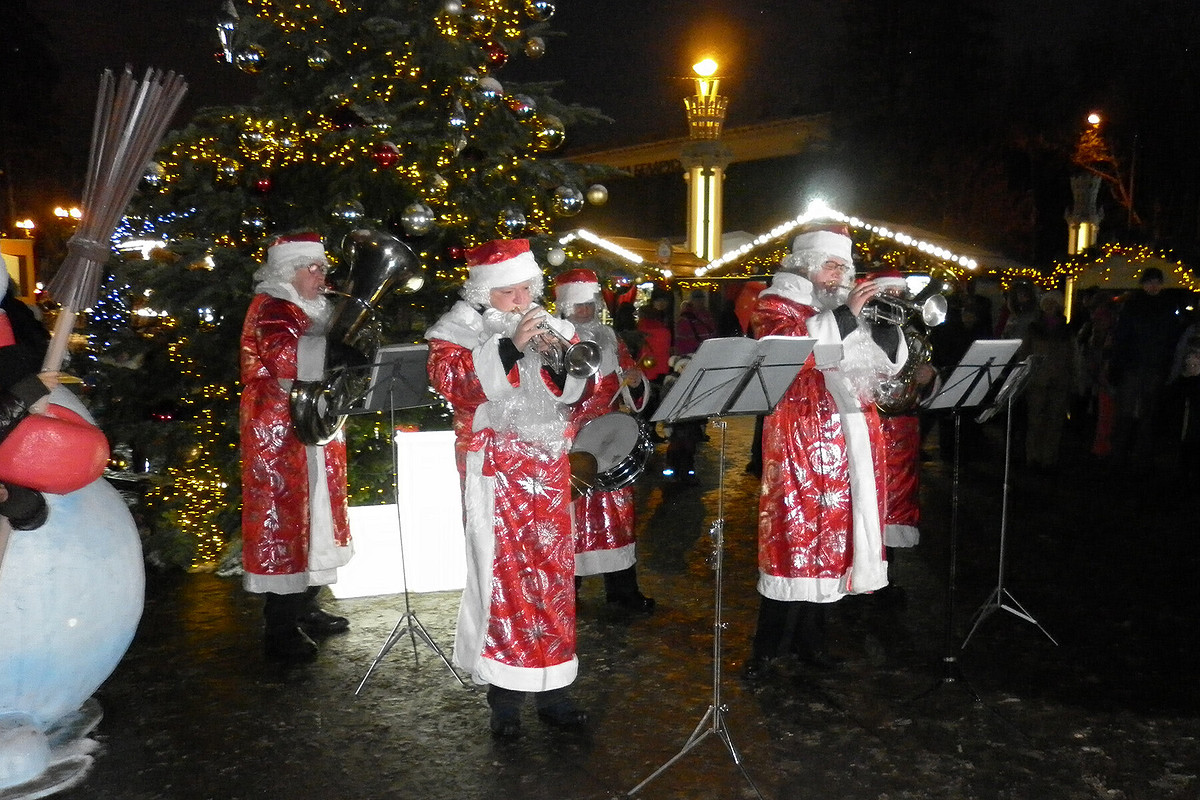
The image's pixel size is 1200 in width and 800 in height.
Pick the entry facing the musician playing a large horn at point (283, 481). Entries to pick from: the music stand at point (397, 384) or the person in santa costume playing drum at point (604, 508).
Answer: the music stand

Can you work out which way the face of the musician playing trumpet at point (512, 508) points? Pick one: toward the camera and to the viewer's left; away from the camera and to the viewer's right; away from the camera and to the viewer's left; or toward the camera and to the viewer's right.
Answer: toward the camera and to the viewer's right

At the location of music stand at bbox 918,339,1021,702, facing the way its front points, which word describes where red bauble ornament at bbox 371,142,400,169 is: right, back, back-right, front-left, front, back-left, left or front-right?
front-left

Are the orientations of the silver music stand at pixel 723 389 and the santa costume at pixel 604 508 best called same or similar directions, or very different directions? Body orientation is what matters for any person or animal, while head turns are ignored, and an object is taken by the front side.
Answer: very different directions

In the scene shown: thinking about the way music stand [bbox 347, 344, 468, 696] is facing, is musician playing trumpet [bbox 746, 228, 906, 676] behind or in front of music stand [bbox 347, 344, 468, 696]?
behind

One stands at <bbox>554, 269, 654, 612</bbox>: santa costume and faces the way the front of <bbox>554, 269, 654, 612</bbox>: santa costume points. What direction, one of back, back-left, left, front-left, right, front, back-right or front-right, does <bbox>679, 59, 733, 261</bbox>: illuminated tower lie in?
back-left

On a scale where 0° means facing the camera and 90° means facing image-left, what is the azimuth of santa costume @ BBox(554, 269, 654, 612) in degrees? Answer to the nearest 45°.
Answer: approximately 315°

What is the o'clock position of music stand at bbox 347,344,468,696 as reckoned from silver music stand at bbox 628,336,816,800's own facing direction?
The music stand is roughly at 11 o'clock from the silver music stand.
